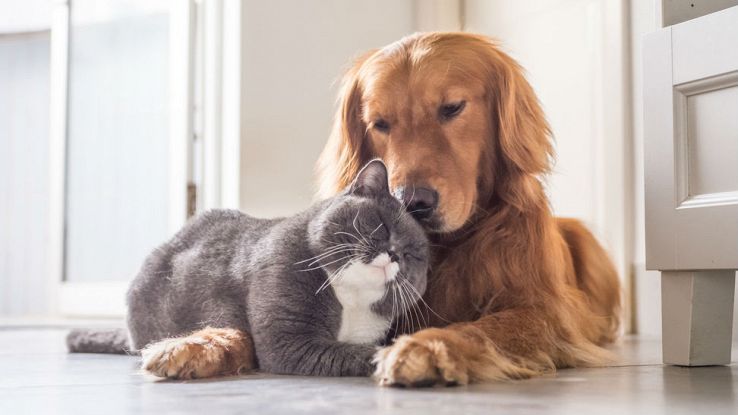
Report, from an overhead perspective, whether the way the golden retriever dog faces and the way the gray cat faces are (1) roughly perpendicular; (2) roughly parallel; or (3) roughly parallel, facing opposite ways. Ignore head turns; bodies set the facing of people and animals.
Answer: roughly perpendicular

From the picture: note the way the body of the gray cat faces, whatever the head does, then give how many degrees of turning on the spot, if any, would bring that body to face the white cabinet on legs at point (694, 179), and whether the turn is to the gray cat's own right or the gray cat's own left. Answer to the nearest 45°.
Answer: approximately 45° to the gray cat's own left

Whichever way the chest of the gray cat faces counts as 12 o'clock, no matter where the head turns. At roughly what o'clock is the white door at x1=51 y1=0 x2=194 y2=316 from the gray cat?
The white door is roughly at 7 o'clock from the gray cat.

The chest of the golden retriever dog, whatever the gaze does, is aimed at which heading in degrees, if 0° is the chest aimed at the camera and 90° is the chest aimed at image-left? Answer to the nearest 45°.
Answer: approximately 45°

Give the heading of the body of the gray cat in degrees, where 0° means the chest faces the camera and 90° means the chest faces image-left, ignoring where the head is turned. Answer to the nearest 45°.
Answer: approximately 315°

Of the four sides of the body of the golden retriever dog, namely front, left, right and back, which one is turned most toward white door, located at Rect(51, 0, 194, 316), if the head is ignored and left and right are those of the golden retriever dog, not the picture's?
right

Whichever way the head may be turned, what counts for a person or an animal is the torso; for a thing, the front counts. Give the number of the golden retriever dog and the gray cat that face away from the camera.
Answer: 0
